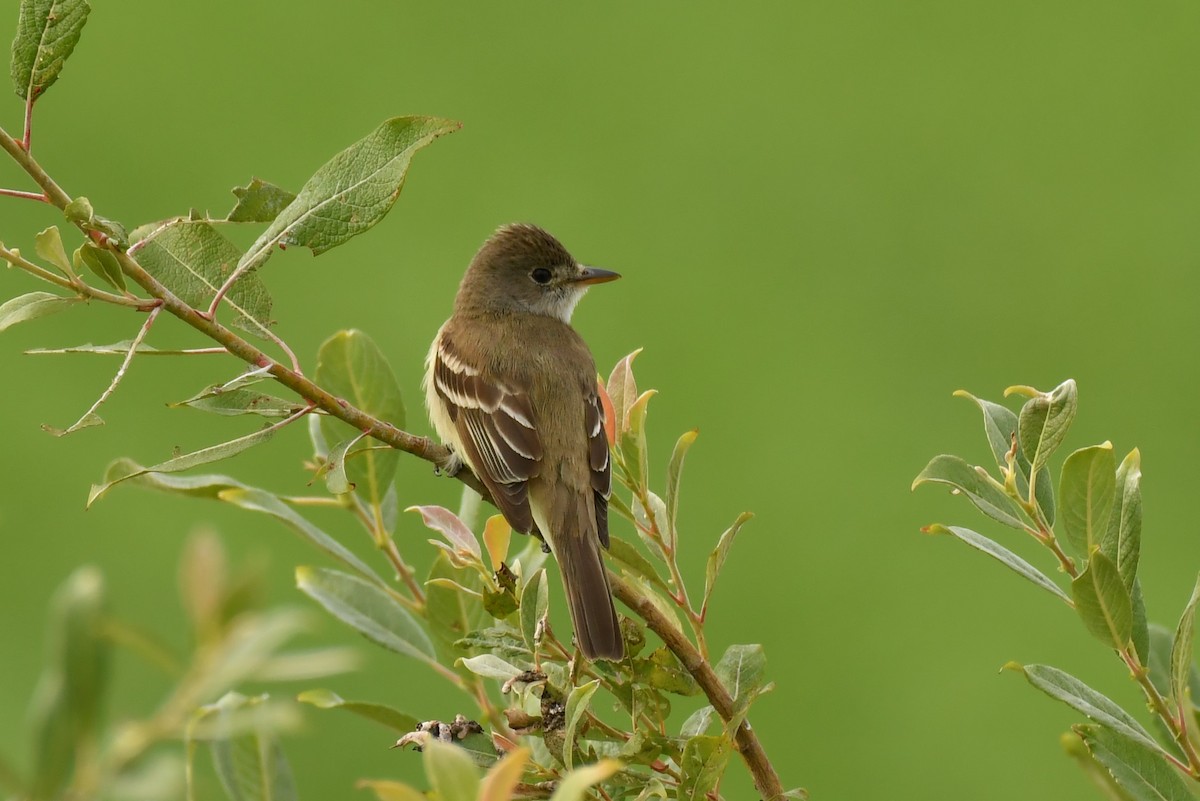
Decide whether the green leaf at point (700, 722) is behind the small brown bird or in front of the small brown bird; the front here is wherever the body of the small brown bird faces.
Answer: behind

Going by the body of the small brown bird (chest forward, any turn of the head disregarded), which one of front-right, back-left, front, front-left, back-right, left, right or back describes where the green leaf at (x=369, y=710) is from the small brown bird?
back-left

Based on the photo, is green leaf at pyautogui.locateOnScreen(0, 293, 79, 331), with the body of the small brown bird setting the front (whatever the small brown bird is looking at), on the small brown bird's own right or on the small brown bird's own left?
on the small brown bird's own left
